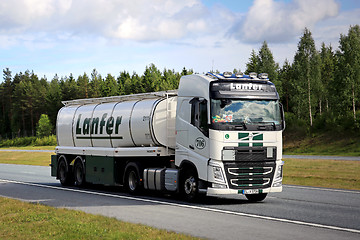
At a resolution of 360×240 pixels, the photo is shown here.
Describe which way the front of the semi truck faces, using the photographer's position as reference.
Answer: facing the viewer and to the right of the viewer
